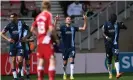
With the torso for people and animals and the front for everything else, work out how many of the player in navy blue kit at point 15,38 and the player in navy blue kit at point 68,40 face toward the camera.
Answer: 2

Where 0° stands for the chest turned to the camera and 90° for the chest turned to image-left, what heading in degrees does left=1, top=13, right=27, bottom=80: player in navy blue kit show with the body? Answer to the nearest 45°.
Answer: approximately 0°

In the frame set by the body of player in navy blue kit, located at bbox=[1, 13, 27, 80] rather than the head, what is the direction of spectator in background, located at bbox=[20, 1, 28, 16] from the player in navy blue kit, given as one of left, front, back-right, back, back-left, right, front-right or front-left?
back

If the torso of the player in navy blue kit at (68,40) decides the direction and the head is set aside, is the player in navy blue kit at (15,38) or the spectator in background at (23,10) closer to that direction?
the player in navy blue kit

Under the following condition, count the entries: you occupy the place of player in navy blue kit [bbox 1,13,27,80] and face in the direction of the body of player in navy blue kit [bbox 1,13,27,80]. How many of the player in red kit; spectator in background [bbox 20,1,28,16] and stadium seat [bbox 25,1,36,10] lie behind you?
2

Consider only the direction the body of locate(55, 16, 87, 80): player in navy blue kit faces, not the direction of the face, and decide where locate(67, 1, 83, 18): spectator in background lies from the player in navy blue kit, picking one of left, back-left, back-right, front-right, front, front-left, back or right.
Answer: back

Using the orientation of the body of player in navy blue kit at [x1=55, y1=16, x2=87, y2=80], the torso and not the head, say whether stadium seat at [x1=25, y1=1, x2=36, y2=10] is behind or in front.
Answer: behind

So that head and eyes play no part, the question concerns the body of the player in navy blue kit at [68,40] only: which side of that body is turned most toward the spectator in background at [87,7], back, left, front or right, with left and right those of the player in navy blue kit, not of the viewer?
back
